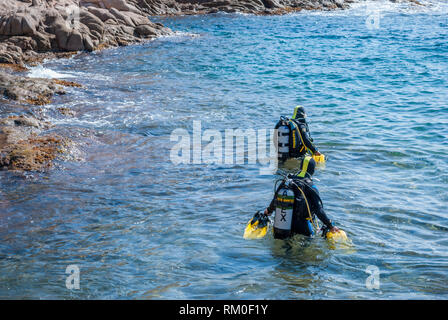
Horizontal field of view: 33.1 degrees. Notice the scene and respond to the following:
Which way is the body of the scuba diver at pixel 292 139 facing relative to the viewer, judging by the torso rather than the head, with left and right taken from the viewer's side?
facing away from the viewer and to the right of the viewer

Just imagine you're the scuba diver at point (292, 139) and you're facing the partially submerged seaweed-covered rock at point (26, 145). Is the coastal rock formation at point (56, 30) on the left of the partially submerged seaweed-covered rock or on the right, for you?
right

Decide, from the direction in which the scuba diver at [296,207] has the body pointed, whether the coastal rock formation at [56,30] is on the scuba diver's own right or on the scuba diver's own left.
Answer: on the scuba diver's own left

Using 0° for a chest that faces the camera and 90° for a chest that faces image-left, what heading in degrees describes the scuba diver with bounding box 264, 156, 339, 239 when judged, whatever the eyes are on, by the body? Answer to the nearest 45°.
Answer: approximately 225°

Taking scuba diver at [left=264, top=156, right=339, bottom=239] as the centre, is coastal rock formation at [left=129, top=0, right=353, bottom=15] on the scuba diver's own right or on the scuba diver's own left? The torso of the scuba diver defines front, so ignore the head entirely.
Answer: on the scuba diver's own left

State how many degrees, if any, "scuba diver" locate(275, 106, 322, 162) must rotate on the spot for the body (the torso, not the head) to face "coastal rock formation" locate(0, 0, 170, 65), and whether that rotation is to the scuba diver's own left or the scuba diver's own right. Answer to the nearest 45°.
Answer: approximately 90° to the scuba diver's own left

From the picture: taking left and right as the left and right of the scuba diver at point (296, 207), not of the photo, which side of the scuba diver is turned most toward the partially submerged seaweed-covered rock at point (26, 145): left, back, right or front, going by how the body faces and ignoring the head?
left

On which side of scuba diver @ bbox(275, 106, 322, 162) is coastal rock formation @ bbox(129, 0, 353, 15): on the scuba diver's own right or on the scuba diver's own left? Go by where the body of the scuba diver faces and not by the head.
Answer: on the scuba diver's own left

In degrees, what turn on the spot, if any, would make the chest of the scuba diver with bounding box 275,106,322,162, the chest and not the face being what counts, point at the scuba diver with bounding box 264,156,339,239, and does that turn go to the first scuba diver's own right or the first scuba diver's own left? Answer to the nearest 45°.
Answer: approximately 135° to the first scuba diver's own right
